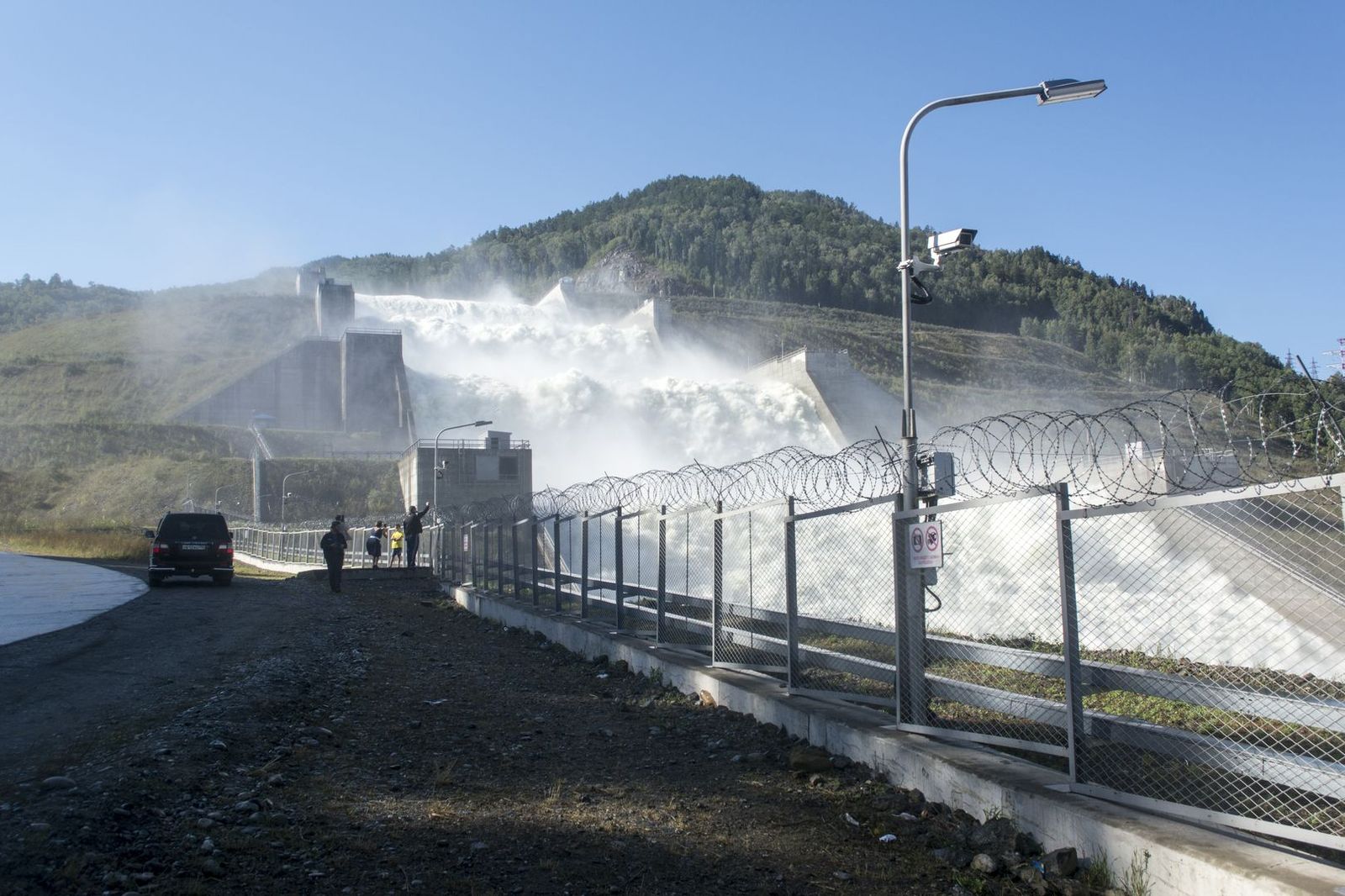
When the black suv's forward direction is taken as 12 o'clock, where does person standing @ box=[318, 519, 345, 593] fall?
The person standing is roughly at 4 o'clock from the black suv.

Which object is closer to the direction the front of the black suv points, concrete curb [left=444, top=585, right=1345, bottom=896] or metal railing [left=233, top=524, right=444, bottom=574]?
the metal railing

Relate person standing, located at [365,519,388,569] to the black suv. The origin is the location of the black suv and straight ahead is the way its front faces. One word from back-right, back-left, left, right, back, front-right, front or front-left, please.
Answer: front-right

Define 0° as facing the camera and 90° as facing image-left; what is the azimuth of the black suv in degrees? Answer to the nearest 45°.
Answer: approximately 180°

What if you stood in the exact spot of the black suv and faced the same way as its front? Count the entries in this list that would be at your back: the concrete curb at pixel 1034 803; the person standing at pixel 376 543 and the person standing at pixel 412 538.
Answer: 1

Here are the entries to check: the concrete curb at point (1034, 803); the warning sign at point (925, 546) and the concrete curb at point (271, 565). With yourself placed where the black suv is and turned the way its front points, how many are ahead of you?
1

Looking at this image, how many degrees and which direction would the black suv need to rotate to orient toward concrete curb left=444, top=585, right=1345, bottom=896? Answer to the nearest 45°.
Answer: approximately 180°

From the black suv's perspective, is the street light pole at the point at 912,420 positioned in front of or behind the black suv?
behind

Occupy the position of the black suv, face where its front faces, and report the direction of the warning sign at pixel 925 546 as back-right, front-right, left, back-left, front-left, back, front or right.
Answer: back

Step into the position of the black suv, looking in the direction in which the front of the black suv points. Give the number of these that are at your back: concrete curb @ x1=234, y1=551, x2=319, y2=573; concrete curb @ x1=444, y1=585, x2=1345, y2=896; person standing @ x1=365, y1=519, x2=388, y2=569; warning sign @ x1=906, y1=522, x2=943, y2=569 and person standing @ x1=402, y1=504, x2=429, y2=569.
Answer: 2

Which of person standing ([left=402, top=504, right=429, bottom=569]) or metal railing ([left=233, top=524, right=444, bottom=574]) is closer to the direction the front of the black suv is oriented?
the metal railing

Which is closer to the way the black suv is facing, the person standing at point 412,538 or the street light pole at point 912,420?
the person standing

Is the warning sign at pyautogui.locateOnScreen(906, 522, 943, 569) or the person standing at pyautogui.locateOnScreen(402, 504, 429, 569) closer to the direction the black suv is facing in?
the person standing
